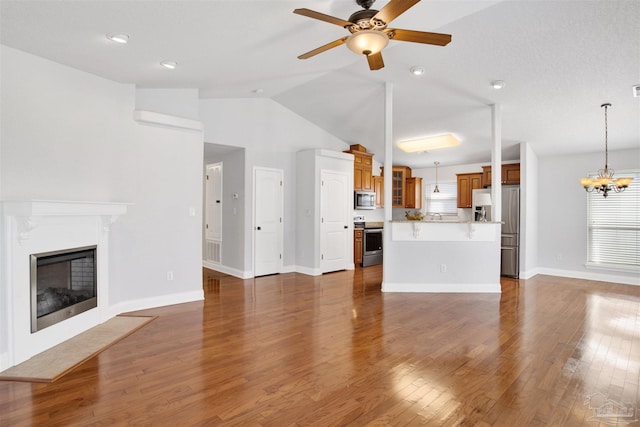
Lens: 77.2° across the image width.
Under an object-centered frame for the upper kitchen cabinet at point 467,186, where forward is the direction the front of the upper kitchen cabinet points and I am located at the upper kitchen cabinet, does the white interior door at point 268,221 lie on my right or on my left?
on my right

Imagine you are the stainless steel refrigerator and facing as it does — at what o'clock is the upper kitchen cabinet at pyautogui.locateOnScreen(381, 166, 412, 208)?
The upper kitchen cabinet is roughly at 4 o'clock from the stainless steel refrigerator.

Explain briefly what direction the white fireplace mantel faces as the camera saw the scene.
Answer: facing the viewer and to the right of the viewer

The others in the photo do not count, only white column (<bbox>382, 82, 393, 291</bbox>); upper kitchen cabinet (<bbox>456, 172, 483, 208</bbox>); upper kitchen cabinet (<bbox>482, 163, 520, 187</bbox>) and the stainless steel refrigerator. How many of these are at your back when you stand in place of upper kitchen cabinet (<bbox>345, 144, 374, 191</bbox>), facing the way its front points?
0

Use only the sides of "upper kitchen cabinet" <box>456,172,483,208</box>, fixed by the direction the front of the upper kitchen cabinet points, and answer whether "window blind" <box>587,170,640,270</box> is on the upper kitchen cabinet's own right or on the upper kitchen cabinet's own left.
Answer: on the upper kitchen cabinet's own left

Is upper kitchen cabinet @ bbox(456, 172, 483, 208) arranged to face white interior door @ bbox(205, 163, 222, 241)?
no

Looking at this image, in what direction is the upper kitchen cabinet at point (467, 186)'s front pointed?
toward the camera

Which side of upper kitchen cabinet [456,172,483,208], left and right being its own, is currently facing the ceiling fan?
front

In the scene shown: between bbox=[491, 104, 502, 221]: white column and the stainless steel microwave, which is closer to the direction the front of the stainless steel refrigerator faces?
the white column

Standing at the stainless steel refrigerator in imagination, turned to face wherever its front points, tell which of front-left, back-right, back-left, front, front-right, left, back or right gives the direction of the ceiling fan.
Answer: front

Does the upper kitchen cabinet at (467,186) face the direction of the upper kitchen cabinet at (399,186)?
no

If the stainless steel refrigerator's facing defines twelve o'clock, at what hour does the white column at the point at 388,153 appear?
The white column is roughly at 1 o'clock from the stainless steel refrigerator.

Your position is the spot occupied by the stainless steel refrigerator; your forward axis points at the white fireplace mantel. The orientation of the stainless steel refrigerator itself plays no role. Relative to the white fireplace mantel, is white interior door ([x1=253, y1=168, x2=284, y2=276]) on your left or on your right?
right

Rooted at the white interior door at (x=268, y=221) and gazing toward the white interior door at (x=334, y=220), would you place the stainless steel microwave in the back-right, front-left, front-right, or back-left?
front-left
